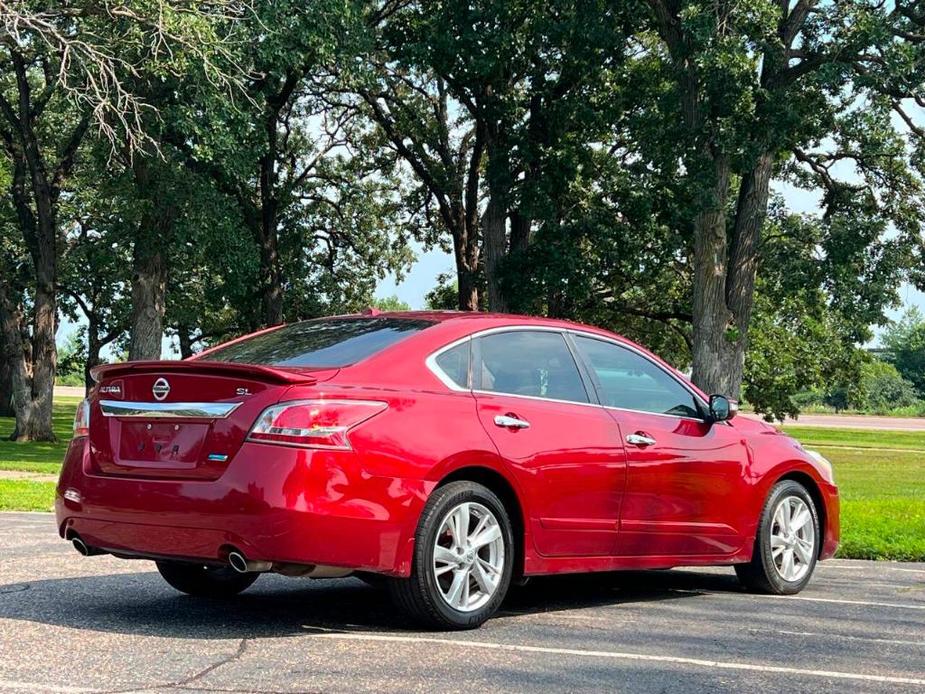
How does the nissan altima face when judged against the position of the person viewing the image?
facing away from the viewer and to the right of the viewer
